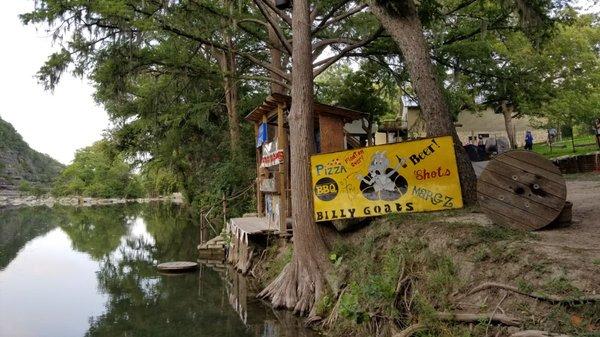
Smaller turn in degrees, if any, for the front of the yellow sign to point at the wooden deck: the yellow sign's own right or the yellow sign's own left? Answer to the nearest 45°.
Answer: approximately 135° to the yellow sign's own right

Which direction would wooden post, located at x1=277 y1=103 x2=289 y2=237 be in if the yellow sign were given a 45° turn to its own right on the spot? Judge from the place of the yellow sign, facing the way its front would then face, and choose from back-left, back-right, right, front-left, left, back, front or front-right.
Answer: right

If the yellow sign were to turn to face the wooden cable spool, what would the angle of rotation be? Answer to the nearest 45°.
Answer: approximately 45° to its left

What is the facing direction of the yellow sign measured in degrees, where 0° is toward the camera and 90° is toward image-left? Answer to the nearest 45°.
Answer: approximately 0°
